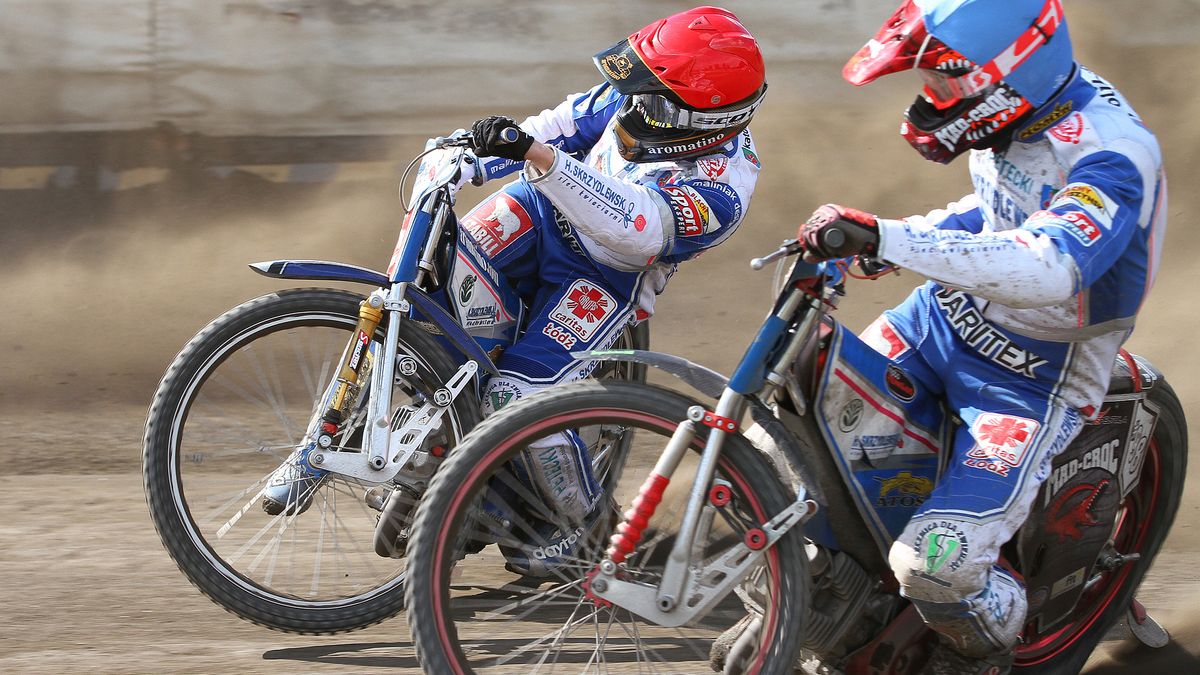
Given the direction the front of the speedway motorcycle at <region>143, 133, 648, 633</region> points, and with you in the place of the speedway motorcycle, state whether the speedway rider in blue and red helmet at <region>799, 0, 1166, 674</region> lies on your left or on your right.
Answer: on your left

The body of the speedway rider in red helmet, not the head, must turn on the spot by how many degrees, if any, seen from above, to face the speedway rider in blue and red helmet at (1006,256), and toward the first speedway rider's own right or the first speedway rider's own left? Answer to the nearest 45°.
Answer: approximately 90° to the first speedway rider's own left

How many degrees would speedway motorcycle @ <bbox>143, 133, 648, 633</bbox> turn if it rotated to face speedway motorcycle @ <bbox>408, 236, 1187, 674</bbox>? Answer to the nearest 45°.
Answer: approximately 90° to its left

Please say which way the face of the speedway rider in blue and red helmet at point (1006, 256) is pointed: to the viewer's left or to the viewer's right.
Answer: to the viewer's left

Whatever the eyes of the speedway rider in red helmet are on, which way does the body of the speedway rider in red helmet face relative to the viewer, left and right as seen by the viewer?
facing the viewer and to the left of the viewer
